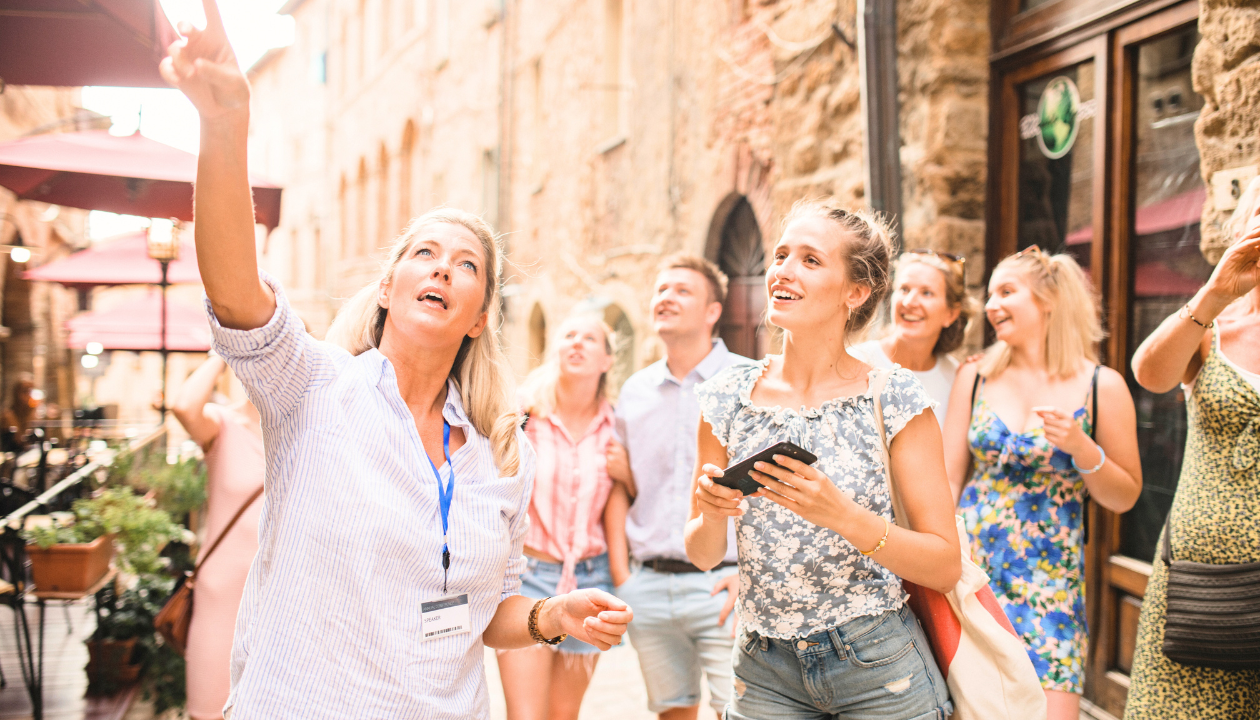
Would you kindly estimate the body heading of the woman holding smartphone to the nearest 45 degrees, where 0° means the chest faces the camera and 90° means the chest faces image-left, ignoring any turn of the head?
approximately 45°

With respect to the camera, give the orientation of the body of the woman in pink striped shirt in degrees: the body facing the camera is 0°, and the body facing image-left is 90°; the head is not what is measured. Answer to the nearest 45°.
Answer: approximately 0°

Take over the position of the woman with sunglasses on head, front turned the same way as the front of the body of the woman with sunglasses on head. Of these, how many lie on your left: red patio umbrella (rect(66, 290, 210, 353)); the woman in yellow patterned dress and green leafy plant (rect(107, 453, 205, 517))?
1

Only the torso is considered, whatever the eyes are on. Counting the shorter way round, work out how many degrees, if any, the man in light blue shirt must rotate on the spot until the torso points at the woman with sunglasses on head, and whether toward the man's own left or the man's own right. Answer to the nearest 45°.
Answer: approximately 90° to the man's own left

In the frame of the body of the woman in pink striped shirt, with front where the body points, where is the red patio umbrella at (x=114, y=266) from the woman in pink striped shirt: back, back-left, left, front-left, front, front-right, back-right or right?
back-right

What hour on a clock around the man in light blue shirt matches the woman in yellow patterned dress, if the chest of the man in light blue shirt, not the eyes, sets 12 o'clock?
The woman in yellow patterned dress is roughly at 10 o'clock from the man in light blue shirt.

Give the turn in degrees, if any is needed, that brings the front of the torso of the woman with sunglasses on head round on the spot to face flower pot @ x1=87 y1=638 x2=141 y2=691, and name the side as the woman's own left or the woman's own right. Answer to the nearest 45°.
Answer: approximately 45° to the woman's own right

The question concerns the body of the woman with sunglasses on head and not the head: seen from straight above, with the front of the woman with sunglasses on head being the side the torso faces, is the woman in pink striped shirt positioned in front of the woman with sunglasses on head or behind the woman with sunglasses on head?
in front

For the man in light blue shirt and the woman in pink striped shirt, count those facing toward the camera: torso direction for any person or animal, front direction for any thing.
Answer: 2

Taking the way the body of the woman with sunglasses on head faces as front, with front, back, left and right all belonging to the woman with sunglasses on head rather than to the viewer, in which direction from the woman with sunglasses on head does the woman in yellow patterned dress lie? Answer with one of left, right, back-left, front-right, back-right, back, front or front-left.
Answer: left

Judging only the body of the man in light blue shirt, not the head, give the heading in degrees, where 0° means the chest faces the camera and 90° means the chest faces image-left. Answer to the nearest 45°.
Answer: approximately 0°

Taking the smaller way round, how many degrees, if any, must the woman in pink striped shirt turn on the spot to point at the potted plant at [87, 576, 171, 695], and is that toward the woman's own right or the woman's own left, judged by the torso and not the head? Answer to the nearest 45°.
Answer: approximately 135° to the woman's own right

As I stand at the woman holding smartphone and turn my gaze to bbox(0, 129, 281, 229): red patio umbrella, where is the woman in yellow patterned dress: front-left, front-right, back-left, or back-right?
back-right
